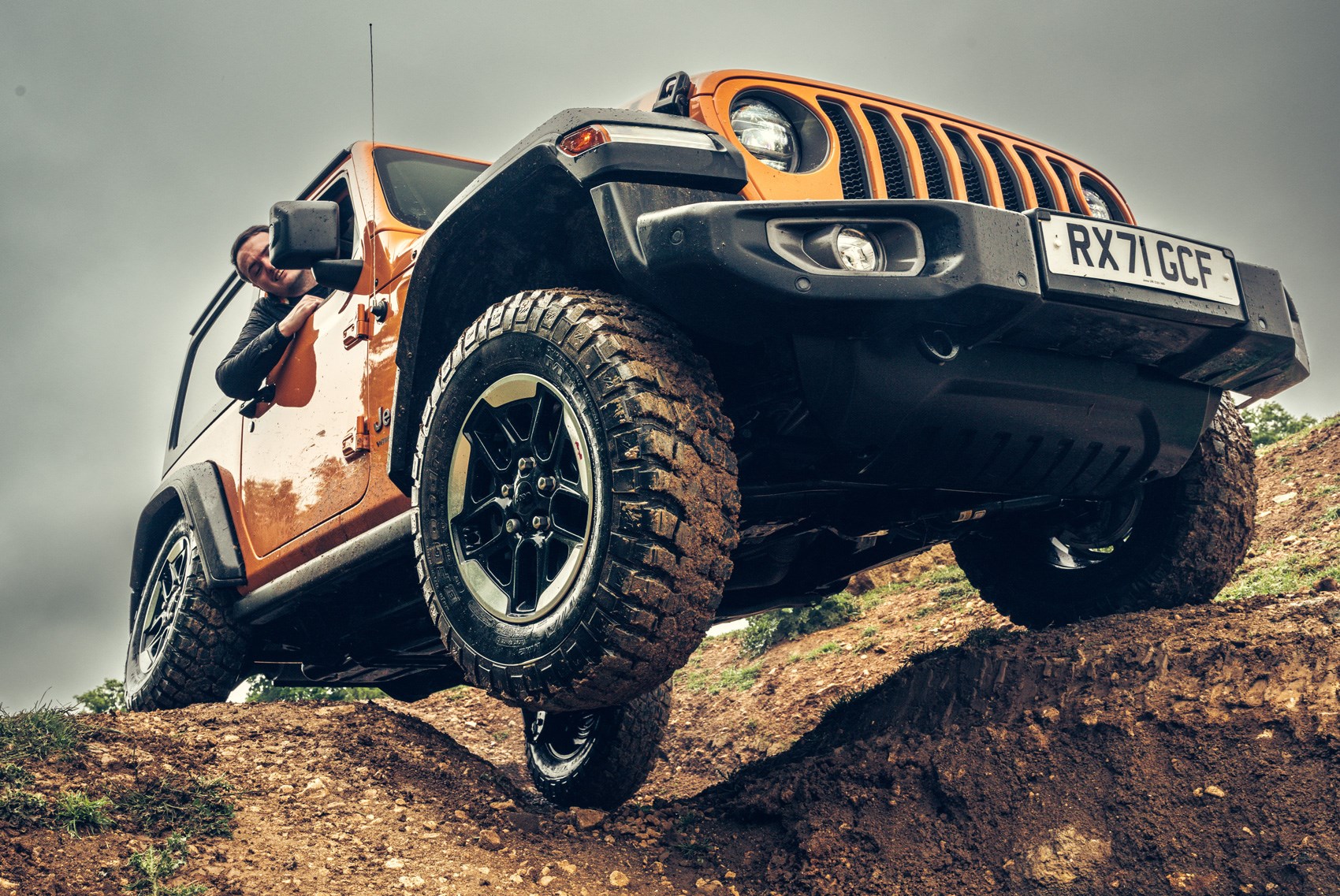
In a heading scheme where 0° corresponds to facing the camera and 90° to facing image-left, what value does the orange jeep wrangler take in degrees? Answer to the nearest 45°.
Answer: approximately 315°

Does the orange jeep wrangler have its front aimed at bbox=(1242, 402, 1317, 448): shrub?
no
